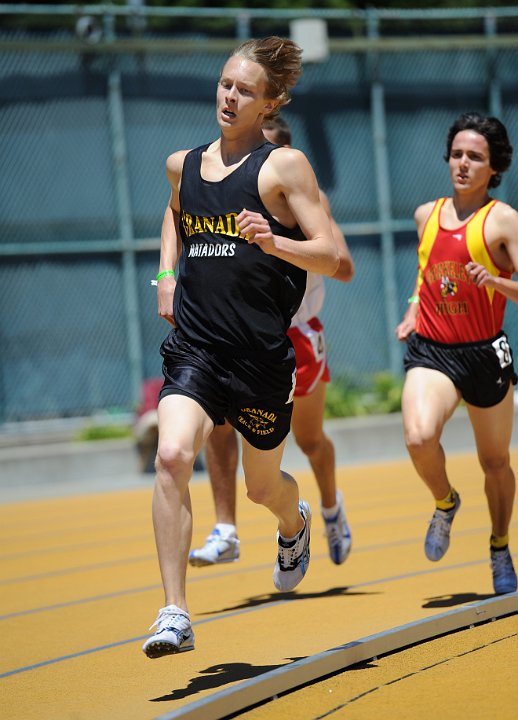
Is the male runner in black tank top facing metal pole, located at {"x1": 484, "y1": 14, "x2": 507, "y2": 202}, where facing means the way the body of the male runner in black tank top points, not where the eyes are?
no

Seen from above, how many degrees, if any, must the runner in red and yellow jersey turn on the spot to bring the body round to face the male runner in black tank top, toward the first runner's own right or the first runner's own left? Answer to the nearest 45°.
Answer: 0° — they already face them

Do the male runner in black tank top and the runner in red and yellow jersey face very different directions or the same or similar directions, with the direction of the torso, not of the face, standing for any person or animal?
same or similar directions

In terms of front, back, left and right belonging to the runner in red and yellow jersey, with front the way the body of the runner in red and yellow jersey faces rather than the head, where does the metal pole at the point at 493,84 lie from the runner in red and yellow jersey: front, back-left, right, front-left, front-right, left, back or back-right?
back-right

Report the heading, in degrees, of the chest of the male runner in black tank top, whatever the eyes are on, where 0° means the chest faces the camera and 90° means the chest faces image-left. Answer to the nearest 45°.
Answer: approximately 45°

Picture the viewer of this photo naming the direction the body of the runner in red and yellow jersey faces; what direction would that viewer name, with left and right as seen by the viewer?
facing the viewer and to the left of the viewer

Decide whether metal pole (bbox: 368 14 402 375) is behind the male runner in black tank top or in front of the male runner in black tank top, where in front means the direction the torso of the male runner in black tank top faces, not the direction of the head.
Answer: behind

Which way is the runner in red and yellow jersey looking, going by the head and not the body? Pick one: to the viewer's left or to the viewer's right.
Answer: to the viewer's left

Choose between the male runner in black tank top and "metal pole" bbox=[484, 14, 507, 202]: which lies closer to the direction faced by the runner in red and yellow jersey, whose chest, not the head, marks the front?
the male runner in black tank top

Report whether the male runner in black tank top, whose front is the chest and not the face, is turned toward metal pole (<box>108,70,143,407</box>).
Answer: no

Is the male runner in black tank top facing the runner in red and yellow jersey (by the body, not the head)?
no

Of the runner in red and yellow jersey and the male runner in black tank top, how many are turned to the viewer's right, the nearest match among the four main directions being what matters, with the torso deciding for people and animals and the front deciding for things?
0

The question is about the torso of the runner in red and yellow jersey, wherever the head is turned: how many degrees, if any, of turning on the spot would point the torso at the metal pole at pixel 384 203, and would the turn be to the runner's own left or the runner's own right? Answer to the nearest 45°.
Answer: approximately 135° to the runner's own right

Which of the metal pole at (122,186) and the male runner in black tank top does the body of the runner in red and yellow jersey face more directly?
the male runner in black tank top

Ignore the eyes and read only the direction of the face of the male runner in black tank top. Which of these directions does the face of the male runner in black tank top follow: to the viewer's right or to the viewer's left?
to the viewer's left

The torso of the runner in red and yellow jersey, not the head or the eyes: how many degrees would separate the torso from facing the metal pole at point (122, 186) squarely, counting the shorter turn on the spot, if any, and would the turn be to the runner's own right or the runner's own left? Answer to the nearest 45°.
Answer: approximately 90° to the runner's own right

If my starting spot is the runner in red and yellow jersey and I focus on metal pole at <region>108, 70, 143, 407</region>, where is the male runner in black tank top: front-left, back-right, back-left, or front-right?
back-left
